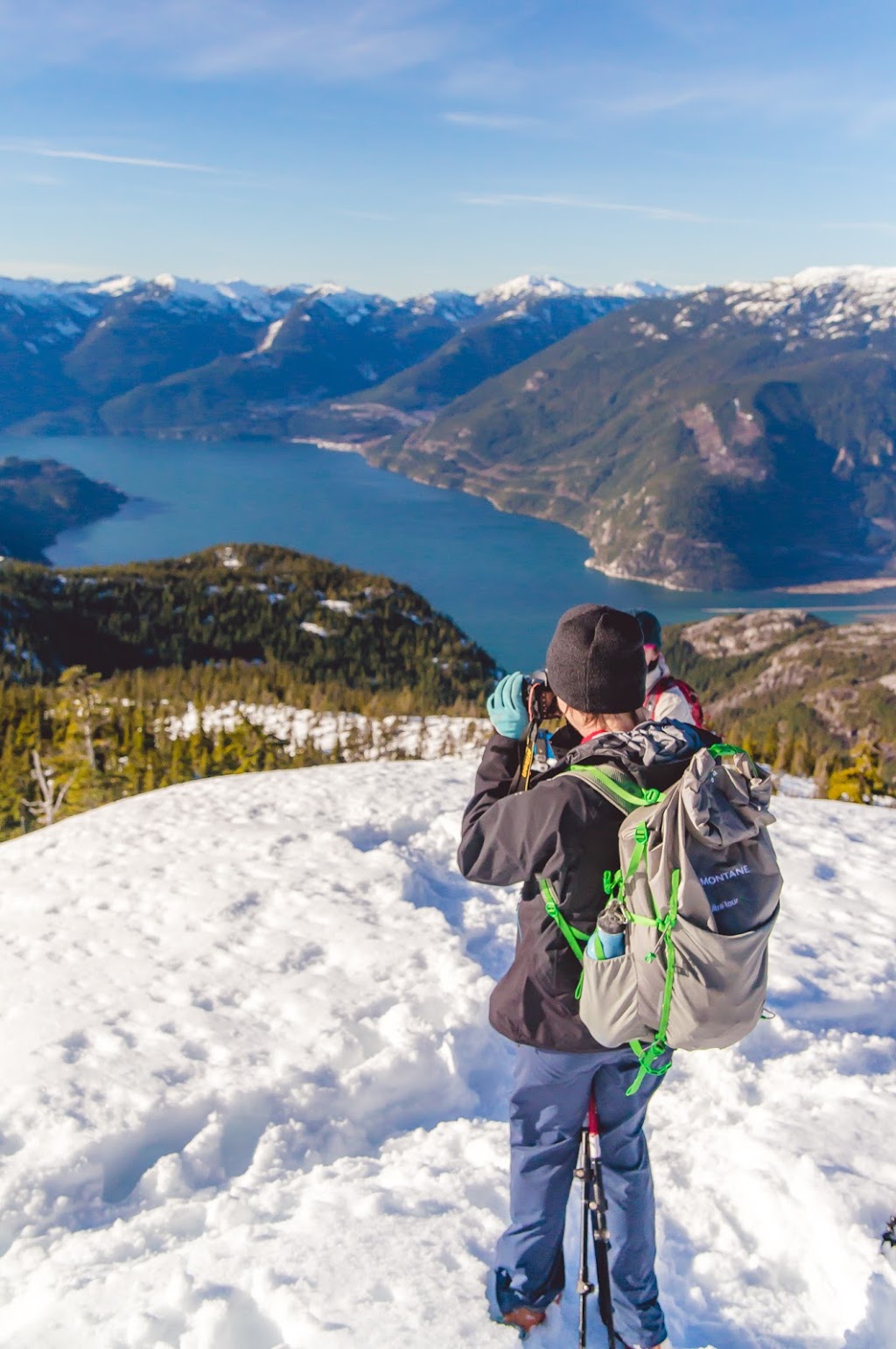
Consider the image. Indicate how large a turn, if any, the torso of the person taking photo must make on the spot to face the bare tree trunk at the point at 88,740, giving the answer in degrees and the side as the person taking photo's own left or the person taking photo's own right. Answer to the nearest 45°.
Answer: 0° — they already face it

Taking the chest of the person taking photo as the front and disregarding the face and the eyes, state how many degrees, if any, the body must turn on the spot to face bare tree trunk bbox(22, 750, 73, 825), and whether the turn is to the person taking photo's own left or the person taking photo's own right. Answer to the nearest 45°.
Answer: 0° — they already face it

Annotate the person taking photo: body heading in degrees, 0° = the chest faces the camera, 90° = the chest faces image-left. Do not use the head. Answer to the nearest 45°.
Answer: approximately 135°
